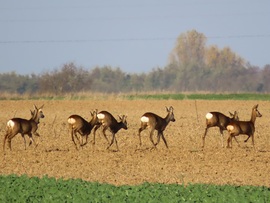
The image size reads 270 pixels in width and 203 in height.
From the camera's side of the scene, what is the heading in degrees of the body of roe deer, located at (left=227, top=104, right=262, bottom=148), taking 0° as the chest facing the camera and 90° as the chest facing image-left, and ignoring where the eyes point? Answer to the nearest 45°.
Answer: approximately 270°

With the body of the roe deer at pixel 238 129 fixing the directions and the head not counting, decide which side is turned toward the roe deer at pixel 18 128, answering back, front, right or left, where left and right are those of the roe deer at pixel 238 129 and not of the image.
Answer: back
